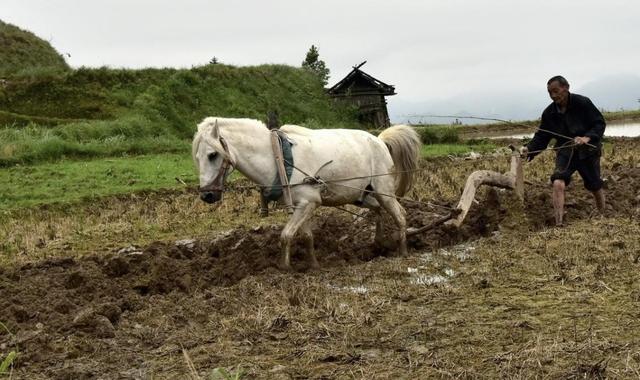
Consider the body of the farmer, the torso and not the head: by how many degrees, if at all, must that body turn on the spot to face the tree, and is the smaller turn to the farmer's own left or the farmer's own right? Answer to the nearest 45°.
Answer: approximately 90° to the farmer's own right

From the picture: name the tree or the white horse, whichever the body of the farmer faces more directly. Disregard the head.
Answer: the white horse

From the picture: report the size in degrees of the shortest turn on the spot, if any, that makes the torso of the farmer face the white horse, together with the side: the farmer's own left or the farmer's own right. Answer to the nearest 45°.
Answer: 0° — they already face it

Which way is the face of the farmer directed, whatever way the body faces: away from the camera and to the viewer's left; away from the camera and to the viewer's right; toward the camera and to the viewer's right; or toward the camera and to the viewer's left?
toward the camera and to the viewer's left

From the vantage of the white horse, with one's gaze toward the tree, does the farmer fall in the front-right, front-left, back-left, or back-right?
front-right

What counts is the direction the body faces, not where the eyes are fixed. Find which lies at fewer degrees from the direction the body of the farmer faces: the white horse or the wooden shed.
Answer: the white horse

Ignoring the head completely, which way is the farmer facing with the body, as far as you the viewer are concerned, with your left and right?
facing the viewer and to the left of the viewer

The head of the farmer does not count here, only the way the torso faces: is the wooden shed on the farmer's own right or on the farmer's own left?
on the farmer's own right
